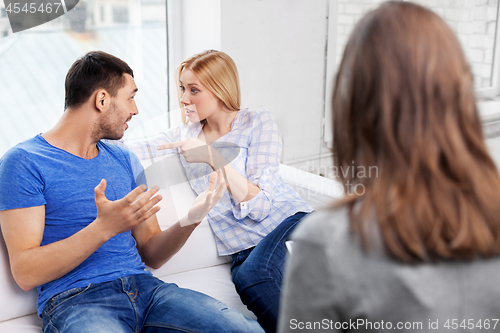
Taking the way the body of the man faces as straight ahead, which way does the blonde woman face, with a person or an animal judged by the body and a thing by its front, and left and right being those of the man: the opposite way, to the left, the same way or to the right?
to the right

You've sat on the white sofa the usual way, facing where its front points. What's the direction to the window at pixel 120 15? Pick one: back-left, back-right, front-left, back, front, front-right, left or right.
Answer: back-left

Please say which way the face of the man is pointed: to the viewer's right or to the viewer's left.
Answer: to the viewer's right

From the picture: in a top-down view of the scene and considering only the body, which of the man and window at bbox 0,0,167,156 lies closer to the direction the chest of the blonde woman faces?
the man

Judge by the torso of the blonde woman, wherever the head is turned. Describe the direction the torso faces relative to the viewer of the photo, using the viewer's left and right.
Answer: facing the viewer and to the left of the viewer

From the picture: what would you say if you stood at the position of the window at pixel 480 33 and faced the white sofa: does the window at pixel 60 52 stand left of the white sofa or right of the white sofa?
right

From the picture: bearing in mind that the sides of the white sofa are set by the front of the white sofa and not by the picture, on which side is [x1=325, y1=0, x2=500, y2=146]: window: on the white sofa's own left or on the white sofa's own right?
on the white sofa's own left

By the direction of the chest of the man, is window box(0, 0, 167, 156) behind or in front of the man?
behind

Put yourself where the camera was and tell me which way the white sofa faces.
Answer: facing the viewer and to the right of the viewer
